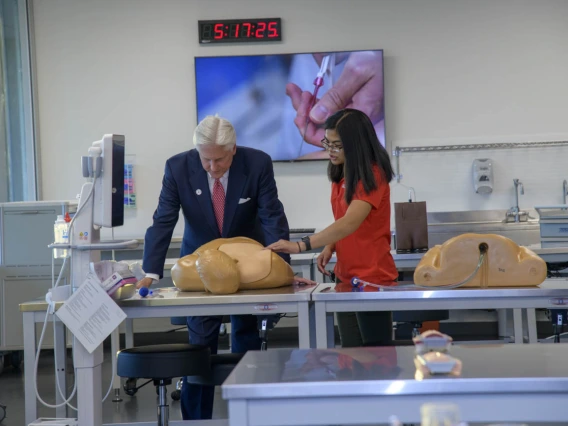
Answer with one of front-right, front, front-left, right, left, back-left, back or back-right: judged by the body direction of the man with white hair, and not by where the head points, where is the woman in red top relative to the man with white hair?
front-left

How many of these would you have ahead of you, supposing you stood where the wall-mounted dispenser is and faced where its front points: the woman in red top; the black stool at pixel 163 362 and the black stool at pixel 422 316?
3

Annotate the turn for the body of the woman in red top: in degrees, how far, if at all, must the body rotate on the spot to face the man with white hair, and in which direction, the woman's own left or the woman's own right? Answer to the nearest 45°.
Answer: approximately 45° to the woman's own right

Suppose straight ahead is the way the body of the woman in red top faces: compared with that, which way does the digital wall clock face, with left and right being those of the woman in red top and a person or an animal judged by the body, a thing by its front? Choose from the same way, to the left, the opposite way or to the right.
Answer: to the left

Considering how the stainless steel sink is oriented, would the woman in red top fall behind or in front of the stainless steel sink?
in front

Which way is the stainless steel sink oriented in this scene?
toward the camera

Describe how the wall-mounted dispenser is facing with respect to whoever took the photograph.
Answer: facing the viewer

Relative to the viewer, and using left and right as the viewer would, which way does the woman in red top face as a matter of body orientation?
facing to the left of the viewer

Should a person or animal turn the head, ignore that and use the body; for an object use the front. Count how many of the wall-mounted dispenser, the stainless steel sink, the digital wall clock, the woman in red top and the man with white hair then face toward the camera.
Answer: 4

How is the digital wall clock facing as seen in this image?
toward the camera

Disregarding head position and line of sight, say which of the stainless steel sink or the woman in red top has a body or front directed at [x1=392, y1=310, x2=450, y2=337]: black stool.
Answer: the stainless steel sink

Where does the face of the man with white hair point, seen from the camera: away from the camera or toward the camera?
toward the camera

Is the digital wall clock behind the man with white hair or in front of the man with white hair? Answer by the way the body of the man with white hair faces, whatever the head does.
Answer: behind
